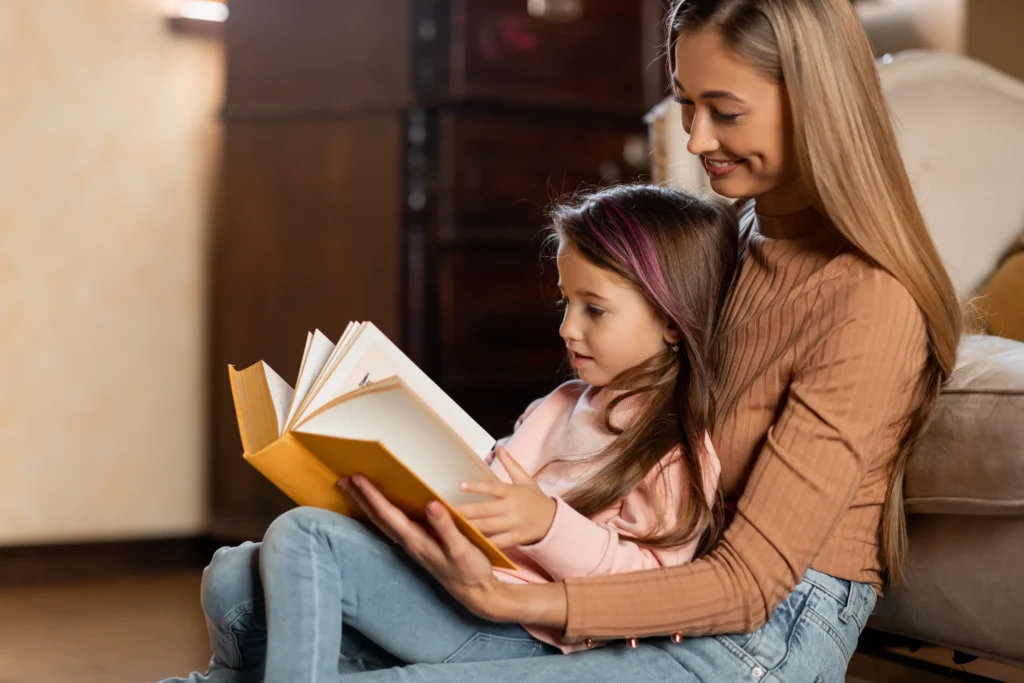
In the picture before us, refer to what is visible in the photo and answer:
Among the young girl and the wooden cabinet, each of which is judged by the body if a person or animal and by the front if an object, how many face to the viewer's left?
1

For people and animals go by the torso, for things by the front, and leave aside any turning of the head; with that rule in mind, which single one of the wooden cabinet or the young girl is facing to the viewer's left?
the young girl

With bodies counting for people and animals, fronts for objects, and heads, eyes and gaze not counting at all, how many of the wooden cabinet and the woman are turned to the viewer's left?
1

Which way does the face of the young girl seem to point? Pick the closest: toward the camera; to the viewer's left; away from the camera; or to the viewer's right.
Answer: to the viewer's left

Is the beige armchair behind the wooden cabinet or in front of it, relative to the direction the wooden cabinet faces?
in front

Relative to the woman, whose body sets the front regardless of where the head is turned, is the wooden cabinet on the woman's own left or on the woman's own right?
on the woman's own right

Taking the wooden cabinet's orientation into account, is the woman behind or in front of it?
in front

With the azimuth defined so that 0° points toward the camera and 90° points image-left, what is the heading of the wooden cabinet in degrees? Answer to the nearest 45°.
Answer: approximately 315°

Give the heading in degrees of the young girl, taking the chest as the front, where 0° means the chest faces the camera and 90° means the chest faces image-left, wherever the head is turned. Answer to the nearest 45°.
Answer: approximately 90°

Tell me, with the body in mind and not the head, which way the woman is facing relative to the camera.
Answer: to the viewer's left

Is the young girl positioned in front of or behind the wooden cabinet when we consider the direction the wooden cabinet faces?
in front
